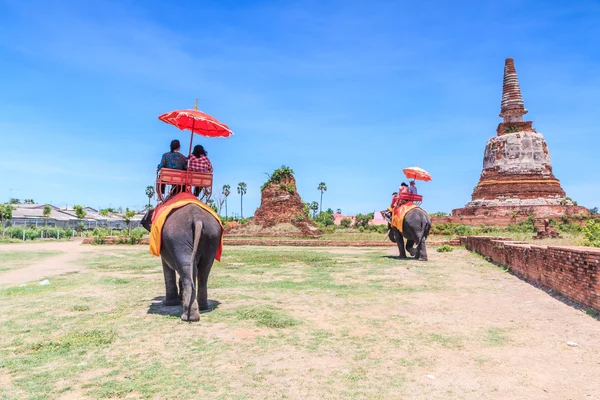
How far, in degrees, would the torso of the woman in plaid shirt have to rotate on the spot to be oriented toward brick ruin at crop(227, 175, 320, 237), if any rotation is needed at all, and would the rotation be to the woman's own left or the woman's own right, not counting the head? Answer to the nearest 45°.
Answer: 0° — they already face it

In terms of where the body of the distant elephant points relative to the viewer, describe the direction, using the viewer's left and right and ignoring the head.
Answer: facing away from the viewer and to the left of the viewer

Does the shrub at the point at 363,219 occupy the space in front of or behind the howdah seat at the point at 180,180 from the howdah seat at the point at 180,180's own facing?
in front

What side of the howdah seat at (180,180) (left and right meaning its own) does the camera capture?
back

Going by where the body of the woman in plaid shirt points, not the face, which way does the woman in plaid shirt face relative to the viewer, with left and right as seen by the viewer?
facing away from the viewer

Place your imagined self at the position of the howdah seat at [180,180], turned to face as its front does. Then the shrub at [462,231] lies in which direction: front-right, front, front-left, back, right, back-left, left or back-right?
front-right
